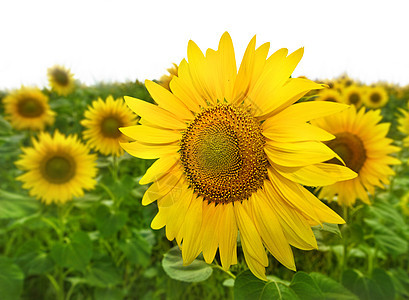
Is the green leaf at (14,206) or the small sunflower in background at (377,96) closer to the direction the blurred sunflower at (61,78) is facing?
the green leaf

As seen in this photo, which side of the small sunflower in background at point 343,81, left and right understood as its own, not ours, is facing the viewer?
front

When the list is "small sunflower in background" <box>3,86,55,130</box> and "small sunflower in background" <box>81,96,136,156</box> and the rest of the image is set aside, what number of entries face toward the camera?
2

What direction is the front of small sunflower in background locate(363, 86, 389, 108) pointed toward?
toward the camera

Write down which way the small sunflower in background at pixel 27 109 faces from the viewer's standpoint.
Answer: facing the viewer

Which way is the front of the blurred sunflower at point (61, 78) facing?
toward the camera

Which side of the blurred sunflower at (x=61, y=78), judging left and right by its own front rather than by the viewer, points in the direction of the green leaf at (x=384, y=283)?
front

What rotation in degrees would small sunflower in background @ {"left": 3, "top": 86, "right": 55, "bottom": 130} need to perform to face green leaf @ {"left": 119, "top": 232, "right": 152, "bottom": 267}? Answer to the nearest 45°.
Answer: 0° — it already faces it

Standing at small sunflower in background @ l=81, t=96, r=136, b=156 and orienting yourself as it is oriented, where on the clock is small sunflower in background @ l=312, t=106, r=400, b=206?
small sunflower in background @ l=312, t=106, r=400, b=206 is roughly at 10 o'clock from small sunflower in background @ l=81, t=96, r=136, b=156.

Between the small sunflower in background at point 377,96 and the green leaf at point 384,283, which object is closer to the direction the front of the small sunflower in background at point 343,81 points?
the green leaf

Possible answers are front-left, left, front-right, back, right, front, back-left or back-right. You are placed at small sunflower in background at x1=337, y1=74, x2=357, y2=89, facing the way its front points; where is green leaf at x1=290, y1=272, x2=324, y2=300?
front

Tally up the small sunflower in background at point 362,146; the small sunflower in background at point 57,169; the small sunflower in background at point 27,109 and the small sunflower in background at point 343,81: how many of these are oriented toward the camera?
4
